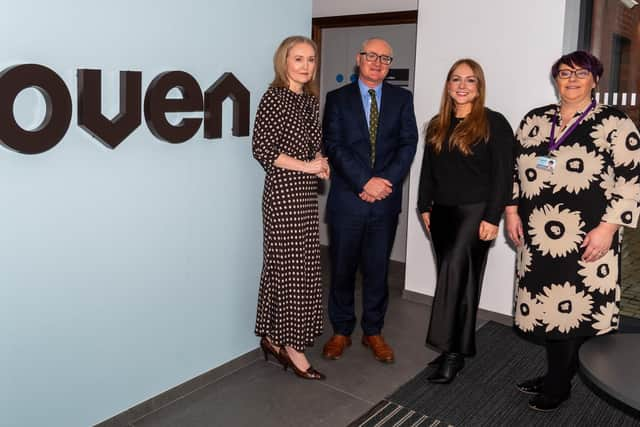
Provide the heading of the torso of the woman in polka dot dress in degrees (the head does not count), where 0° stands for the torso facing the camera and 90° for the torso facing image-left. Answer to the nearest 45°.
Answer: approximately 315°

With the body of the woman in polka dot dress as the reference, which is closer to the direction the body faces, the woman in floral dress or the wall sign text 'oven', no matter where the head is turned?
the woman in floral dress

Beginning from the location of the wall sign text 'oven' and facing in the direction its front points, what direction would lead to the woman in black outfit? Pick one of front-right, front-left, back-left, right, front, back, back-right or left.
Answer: front-left

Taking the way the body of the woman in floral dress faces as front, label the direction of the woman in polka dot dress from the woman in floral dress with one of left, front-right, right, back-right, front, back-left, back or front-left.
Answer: front-right
